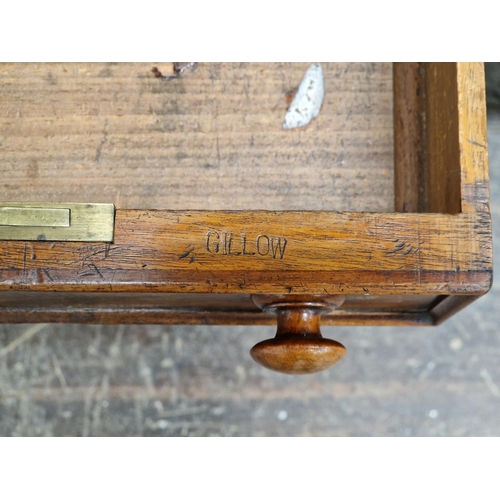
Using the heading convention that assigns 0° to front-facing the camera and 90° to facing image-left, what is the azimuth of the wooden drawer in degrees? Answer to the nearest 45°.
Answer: approximately 0°
